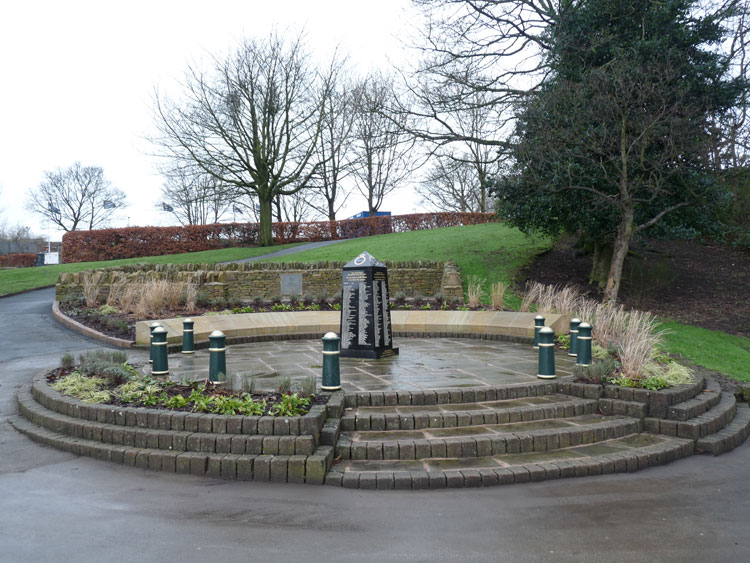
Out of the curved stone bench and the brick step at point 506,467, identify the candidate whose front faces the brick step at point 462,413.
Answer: the curved stone bench

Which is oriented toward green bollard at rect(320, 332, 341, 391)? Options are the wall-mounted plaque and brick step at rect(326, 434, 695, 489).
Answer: the wall-mounted plaque

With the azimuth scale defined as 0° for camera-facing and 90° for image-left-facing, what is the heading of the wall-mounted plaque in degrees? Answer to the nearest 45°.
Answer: approximately 0°

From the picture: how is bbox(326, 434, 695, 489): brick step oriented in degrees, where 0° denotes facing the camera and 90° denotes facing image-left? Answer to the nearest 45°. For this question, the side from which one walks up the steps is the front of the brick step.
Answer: approximately 0°

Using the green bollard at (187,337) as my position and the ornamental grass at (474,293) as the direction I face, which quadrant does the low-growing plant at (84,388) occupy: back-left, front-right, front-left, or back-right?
back-right

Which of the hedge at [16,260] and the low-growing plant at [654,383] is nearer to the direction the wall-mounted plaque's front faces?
the low-growing plant

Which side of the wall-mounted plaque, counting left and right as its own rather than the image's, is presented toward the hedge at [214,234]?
back

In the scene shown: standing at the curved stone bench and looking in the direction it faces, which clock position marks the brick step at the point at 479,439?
The brick step is roughly at 12 o'clock from the curved stone bench.

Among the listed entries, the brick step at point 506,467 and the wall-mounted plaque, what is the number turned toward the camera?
2
